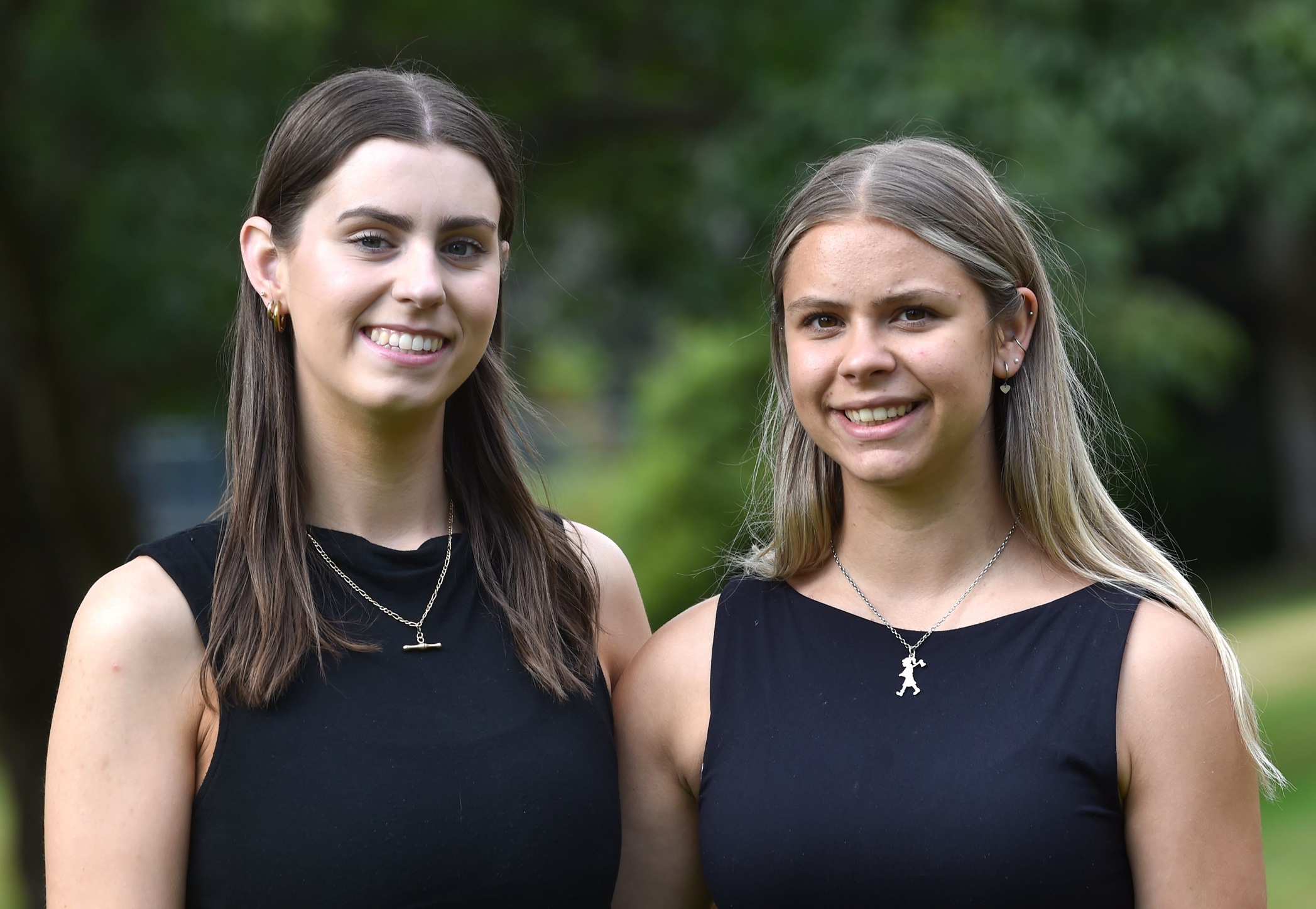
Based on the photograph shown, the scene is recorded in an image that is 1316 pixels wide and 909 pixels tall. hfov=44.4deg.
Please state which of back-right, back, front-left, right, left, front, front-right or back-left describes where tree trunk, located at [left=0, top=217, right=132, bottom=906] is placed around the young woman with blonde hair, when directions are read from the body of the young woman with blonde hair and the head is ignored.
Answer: back-right

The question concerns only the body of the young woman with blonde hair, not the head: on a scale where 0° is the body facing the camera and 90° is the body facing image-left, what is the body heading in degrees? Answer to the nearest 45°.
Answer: approximately 0°

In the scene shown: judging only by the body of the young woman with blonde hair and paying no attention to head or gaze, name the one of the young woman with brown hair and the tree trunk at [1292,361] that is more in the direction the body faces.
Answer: the young woman with brown hair

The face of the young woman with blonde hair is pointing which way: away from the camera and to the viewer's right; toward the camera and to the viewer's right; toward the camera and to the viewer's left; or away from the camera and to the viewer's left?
toward the camera and to the viewer's left

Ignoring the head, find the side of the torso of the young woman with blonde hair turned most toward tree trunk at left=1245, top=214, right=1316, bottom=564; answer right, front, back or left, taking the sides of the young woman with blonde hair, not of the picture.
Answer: back

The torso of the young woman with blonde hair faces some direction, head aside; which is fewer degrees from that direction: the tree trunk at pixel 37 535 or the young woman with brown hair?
the young woman with brown hair

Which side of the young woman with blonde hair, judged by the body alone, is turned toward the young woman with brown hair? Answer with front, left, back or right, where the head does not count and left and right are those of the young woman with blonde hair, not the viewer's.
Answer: right

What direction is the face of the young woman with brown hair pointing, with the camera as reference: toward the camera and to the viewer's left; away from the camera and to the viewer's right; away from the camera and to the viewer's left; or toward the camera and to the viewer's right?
toward the camera and to the viewer's right

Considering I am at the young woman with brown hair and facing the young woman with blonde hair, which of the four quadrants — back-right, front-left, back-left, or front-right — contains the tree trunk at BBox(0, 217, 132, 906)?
back-left
